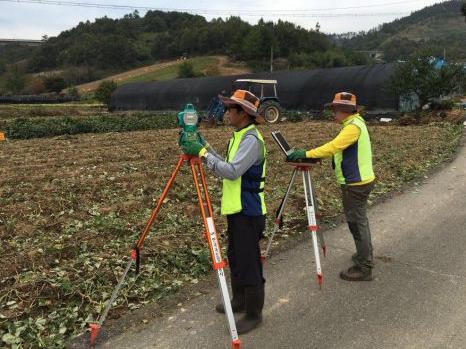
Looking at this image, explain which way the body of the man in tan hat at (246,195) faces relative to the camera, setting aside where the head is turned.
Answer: to the viewer's left

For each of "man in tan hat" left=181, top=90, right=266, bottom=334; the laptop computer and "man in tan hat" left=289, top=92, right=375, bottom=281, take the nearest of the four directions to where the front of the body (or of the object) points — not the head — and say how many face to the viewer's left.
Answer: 2

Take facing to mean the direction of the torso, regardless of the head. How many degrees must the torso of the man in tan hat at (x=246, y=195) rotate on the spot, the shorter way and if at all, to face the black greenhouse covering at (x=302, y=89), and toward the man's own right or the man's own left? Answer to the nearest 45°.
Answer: approximately 90° to the man's own right

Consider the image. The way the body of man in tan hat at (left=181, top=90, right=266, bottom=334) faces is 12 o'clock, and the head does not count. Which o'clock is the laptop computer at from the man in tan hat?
The laptop computer is roughly at 4 o'clock from the man in tan hat.

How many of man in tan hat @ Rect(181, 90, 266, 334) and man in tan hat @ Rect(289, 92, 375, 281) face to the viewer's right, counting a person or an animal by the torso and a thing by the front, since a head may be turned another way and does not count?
0

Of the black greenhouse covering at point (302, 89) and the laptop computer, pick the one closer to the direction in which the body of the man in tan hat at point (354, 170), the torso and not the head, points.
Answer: the laptop computer

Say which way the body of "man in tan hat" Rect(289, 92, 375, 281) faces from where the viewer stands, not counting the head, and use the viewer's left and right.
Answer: facing to the left of the viewer

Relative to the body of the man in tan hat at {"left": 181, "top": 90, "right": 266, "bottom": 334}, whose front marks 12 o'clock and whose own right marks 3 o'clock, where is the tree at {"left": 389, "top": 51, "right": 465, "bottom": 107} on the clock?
The tree is roughly at 4 o'clock from the man in tan hat.

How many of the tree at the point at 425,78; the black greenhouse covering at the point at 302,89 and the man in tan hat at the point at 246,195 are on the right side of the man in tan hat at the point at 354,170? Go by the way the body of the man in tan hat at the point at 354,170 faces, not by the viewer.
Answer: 2

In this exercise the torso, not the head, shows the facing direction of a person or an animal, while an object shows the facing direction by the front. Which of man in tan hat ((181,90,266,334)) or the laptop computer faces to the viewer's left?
the man in tan hat

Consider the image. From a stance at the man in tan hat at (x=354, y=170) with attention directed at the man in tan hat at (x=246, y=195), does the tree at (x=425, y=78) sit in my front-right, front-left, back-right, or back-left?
back-right

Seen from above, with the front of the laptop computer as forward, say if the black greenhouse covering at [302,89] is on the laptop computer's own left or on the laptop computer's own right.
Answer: on the laptop computer's own left

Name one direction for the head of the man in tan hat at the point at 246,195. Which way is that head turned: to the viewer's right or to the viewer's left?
to the viewer's left

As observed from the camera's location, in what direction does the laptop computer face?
facing to the right of the viewer

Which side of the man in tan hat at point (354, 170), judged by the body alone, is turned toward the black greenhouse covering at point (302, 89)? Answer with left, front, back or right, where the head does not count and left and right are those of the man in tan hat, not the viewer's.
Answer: right
